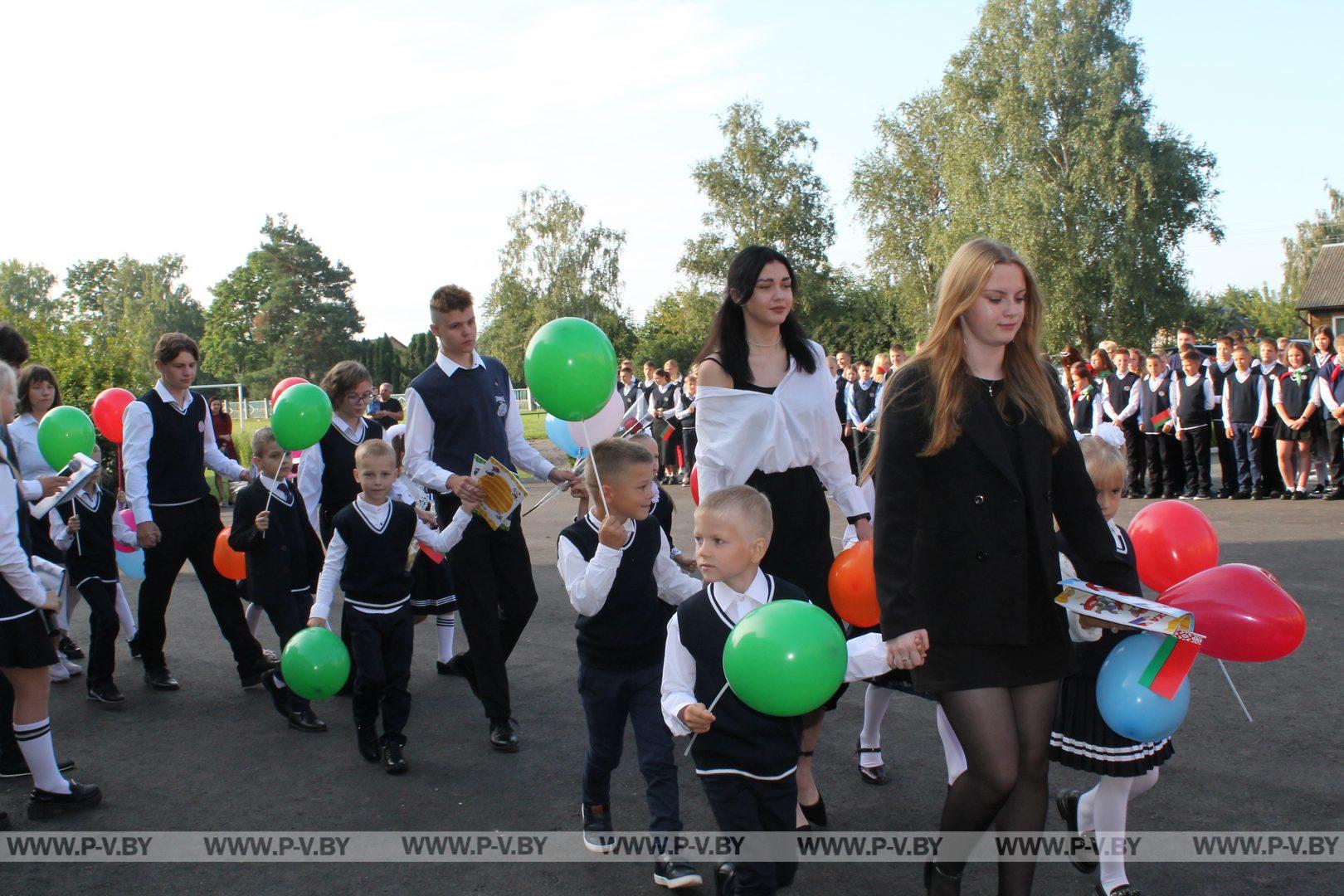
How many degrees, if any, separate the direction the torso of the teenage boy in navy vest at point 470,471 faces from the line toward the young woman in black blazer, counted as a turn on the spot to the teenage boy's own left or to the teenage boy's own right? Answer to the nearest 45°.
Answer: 0° — they already face them

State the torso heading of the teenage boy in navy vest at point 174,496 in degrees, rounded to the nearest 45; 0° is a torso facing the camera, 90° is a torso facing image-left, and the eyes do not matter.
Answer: approximately 315°

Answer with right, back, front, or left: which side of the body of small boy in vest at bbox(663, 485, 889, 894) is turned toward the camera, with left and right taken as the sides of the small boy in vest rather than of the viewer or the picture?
front

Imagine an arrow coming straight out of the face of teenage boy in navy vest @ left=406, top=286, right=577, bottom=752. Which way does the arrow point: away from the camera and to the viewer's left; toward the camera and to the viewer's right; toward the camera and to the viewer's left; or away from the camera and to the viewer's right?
toward the camera and to the viewer's right

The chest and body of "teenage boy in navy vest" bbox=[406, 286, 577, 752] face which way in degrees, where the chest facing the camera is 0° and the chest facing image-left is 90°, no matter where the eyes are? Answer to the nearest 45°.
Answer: approximately 315°

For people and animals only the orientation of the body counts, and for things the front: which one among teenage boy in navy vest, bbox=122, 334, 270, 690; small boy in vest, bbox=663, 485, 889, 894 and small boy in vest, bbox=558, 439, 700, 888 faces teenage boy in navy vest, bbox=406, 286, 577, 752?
teenage boy in navy vest, bbox=122, 334, 270, 690

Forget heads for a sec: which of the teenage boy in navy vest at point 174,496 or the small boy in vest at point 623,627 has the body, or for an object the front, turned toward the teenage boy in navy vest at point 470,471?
the teenage boy in navy vest at point 174,496

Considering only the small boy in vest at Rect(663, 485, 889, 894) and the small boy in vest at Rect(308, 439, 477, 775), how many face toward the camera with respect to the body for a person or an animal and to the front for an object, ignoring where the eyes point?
2

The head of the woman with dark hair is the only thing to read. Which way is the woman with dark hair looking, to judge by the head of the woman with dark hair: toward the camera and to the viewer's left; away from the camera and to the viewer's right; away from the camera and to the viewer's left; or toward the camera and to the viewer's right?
toward the camera and to the viewer's right

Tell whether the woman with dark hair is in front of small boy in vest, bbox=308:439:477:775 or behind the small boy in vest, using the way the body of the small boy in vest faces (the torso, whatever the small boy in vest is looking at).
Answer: in front

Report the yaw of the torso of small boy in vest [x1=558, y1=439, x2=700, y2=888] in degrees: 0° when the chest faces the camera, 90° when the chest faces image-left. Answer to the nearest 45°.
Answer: approximately 315°

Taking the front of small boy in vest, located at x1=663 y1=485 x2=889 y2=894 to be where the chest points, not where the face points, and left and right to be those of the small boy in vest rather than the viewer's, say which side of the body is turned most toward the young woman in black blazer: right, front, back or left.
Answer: left
